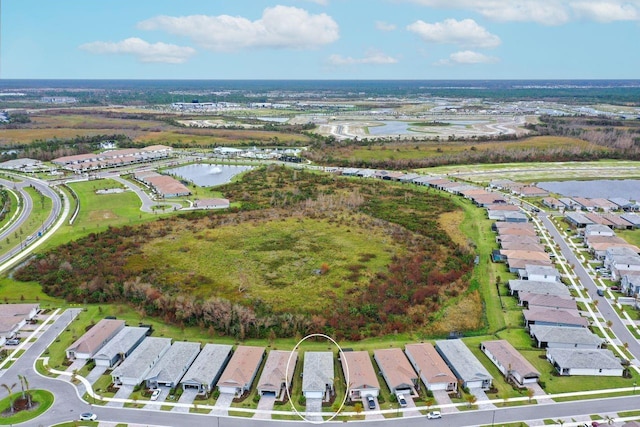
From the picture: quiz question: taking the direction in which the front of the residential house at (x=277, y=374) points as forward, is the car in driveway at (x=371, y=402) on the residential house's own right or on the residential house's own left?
on the residential house's own left

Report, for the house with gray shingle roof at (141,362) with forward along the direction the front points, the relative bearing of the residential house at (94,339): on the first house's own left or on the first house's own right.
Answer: on the first house's own right

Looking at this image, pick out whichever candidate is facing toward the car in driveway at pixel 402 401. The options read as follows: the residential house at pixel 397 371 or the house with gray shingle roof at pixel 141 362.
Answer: the residential house

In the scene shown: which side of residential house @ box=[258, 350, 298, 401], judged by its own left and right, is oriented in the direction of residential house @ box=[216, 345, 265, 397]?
right

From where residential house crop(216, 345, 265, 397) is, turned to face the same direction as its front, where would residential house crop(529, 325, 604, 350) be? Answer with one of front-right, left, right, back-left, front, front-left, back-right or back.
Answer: left

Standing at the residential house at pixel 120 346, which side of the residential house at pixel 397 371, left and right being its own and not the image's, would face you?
right

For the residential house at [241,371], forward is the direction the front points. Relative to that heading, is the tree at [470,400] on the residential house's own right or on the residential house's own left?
on the residential house's own left

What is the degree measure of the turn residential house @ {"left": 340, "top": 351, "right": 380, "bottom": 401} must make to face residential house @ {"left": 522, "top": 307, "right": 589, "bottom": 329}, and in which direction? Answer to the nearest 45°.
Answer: approximately 135° to its left

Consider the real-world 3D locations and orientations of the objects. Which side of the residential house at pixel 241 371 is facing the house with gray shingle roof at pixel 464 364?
left
